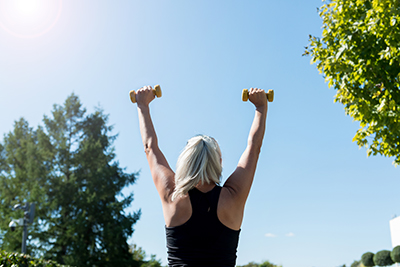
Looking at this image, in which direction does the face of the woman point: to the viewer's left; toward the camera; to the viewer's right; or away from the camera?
away from the camera

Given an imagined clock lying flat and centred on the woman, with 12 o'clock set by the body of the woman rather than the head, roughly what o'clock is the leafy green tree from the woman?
The leafy green tree is roughly at 1 o'clock from the woman.

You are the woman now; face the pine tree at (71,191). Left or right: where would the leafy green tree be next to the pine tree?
right

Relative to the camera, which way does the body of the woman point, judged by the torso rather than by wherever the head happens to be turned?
away from the camera

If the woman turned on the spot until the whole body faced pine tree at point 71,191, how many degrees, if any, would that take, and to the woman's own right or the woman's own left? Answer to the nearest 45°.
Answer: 0° — they already face it

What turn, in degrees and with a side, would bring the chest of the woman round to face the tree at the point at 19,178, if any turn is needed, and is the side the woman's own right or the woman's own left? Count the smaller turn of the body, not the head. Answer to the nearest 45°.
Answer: approximately 45° to the woman's own left
